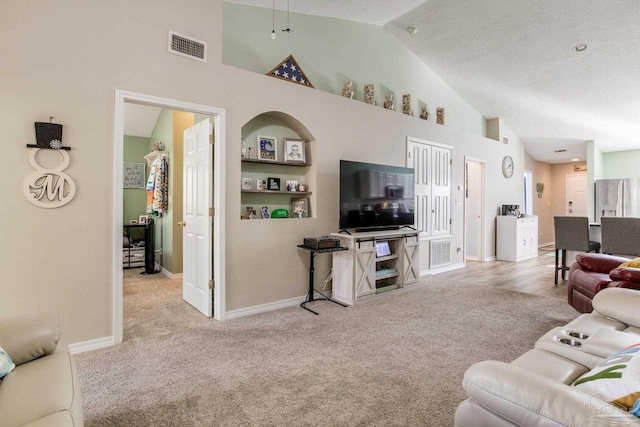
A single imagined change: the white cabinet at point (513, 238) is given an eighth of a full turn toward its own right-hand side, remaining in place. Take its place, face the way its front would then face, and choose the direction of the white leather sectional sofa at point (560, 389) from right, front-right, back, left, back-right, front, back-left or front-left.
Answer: front

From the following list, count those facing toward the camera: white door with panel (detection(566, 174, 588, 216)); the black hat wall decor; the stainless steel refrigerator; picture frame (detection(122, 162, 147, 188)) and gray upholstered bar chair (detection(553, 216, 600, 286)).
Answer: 4

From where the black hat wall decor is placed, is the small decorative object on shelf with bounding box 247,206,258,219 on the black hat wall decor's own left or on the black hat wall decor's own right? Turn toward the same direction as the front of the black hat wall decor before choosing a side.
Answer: on the black hat wall decor's own left

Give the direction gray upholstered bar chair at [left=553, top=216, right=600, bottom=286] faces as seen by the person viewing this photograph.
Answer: facing away from the viewer and to the right of the viewer

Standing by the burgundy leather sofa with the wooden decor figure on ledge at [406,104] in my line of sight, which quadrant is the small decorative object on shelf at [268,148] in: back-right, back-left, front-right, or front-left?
front-left

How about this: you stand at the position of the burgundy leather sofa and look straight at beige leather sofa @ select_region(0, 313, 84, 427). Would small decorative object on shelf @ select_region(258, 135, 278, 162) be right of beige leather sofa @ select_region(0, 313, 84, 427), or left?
right

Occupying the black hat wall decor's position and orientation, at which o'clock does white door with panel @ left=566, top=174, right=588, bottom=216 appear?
The white door with panel is roughly at 9 o'clock from the black hat wall decor.

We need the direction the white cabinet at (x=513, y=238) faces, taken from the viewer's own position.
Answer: facing the viewer and to the right of the viewer

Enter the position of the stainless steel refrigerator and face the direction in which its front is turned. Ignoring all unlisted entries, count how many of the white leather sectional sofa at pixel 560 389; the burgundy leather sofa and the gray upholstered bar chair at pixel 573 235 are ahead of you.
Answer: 3

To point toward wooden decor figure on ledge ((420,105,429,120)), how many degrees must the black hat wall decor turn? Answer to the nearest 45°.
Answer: approximately 90° to its left

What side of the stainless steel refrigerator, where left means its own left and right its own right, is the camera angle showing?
front
